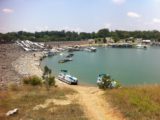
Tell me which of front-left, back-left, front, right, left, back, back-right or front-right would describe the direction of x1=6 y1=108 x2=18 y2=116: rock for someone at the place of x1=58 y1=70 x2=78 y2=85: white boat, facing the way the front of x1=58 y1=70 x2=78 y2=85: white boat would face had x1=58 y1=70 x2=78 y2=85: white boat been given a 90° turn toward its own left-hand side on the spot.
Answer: back-right
